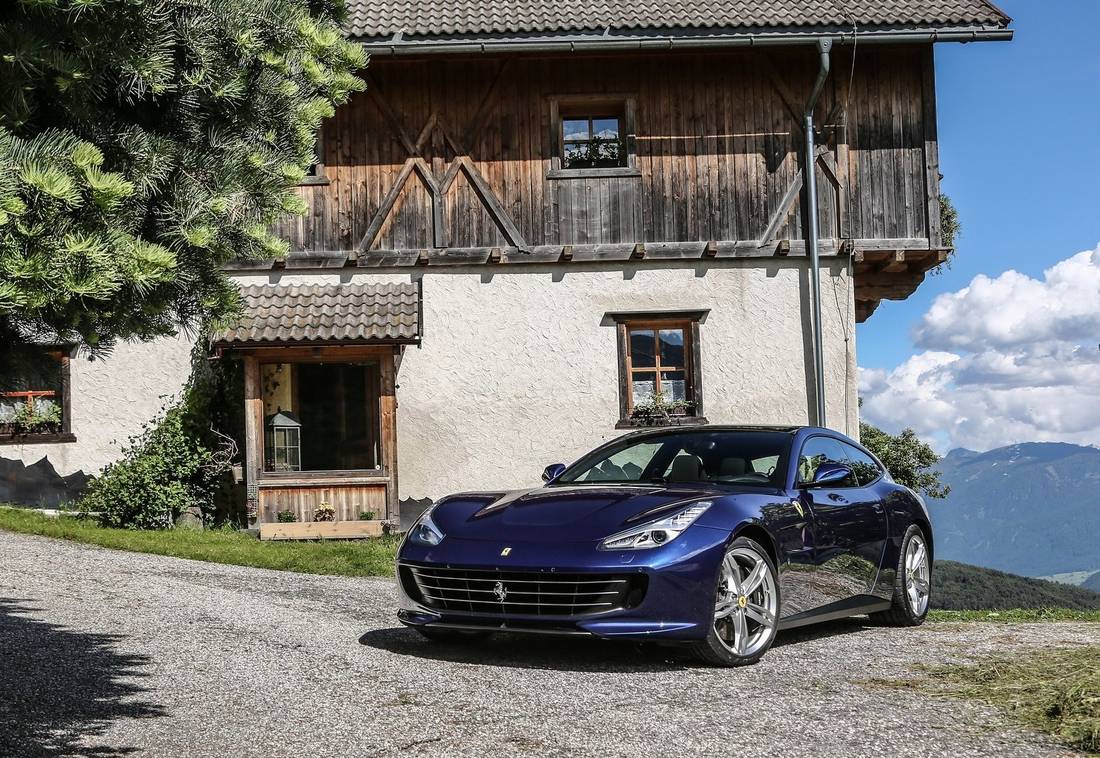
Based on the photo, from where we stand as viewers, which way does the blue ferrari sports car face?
facing the viewer and to the left of the viewer

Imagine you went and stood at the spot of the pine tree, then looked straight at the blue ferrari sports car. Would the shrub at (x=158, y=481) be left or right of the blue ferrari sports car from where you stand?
left

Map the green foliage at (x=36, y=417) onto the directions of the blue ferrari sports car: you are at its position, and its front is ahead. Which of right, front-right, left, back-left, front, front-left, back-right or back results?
right

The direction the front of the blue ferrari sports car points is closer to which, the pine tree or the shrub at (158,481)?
the pine tree

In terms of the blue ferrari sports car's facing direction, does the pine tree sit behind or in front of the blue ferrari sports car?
in front

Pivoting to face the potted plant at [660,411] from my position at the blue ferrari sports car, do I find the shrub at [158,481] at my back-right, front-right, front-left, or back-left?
front-left

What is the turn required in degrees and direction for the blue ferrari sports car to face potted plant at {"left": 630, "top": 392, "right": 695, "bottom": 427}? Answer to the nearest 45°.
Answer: approximately 135° to its right

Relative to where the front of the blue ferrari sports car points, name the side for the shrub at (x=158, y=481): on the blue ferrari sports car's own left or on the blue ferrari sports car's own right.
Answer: on the blue ferrari sports car's own right
